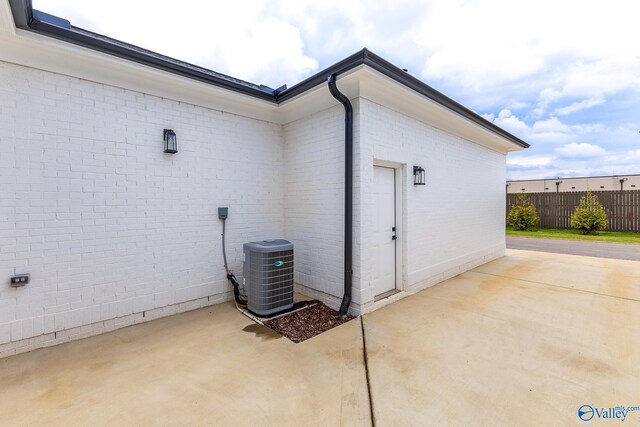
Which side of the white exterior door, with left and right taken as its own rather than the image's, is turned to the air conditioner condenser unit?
right

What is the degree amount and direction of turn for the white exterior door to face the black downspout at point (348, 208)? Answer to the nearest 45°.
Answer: approximately 90° to its right

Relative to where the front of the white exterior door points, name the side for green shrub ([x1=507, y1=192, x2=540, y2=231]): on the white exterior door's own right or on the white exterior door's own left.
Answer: on the white exterior door's own left

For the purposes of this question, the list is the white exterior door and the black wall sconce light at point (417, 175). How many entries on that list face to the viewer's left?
0

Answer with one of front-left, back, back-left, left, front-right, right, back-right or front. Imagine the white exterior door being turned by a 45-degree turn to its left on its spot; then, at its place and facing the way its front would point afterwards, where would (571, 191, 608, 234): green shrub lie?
front-left

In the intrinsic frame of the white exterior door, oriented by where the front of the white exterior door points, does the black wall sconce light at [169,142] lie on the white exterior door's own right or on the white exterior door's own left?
on the white exterior door's own right

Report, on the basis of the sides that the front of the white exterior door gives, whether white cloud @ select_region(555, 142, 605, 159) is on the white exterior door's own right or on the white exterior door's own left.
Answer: on the white exterior door's own left

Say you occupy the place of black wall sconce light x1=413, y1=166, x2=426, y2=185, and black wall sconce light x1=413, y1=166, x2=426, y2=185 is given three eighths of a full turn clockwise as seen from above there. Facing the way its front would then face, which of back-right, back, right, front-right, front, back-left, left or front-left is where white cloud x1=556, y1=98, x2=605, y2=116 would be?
back-right

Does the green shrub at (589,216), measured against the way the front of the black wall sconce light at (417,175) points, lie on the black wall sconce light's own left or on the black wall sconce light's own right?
on the black wall sconce light's own left

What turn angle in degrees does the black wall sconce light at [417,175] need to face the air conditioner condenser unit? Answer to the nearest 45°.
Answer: approximately 90° to its right

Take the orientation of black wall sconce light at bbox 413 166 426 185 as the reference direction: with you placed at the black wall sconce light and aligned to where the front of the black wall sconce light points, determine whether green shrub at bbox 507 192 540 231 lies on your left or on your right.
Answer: on your left

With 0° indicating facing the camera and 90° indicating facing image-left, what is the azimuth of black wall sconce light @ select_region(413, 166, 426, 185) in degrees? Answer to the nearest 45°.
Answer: approximately 315°

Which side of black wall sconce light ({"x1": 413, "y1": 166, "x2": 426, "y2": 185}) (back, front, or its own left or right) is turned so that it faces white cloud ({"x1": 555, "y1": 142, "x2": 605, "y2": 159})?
left

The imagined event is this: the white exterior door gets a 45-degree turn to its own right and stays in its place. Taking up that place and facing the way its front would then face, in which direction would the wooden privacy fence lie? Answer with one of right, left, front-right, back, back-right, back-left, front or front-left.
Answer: back-left
